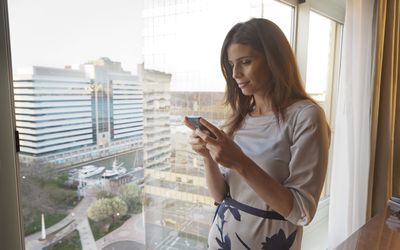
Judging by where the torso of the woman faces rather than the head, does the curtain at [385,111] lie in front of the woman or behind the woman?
behind

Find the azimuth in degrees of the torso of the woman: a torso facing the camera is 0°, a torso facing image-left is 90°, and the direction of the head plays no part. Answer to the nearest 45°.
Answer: approximately 45°

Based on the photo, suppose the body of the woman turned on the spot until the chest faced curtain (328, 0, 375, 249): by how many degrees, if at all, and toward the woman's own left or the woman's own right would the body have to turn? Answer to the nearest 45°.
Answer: approximately 180°

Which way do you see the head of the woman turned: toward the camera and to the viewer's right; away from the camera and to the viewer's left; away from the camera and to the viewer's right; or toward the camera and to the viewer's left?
toward the camera and to the viewer's left

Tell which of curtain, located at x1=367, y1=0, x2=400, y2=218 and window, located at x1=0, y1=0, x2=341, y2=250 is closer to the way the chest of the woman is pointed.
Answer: the window

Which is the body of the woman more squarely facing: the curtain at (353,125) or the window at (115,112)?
the window

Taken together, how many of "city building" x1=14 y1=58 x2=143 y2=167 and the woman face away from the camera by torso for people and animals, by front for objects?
0
